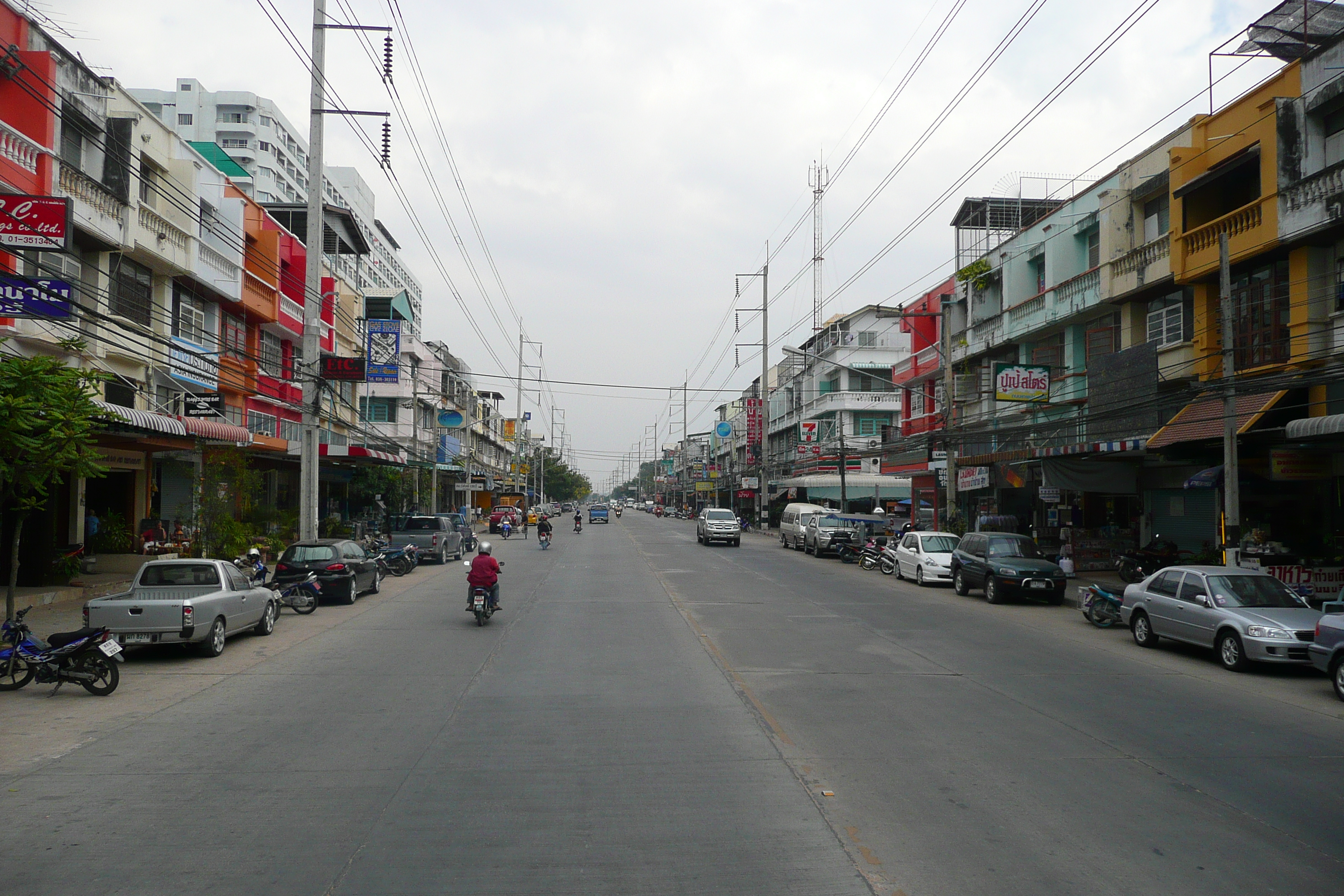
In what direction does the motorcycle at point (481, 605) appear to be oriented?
away from the camera

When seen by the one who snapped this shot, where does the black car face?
facing away from the viewer and to the right of the viewer

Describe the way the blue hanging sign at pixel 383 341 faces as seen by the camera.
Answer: facing the viewer

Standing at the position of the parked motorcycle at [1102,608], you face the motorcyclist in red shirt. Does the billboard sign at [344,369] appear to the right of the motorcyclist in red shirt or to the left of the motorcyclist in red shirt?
right

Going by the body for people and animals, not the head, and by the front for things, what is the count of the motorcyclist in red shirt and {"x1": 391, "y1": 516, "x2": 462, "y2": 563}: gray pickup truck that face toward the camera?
0

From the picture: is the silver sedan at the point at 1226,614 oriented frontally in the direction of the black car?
no

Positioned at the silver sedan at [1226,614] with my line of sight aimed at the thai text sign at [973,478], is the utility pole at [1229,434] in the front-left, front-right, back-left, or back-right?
front-right

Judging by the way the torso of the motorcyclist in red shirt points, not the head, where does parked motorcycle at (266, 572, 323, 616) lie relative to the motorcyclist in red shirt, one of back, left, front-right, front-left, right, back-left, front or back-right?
front-left

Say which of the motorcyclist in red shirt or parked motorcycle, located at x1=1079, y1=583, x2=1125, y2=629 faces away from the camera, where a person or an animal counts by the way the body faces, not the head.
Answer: the motorcyclist in red shirt

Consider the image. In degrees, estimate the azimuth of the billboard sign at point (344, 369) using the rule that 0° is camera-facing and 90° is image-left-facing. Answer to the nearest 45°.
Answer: approximately 0°

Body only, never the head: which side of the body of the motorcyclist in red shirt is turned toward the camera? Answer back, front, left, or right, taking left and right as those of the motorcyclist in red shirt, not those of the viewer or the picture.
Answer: back

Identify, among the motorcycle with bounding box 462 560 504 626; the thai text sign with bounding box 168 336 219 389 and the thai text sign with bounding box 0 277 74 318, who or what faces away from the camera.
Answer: the motorcycle

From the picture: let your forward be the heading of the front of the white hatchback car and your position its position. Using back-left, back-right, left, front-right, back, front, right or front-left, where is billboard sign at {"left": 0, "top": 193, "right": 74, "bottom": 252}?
right

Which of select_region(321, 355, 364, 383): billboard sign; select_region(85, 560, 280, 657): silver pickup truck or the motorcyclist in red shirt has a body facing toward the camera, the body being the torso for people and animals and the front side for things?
the billboard sign

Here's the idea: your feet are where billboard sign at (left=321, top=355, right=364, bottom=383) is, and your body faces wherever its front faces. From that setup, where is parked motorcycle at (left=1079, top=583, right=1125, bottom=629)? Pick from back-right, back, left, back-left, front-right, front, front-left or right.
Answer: front-left

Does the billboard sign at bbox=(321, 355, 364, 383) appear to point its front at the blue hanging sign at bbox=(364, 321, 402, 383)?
no

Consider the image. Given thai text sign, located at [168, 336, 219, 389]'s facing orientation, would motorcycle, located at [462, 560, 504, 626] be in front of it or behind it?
in front

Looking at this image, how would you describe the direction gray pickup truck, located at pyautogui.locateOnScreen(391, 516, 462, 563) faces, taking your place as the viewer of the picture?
facing away from the viewer and to the right of the viewer

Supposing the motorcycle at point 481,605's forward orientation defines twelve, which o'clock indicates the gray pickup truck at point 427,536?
The gray pickup truck is roughly at 12 o'clock from the motorcycle.

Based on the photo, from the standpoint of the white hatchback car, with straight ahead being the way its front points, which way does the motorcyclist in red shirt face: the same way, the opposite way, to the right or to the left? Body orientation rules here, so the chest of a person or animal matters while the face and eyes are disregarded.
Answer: the opposite way

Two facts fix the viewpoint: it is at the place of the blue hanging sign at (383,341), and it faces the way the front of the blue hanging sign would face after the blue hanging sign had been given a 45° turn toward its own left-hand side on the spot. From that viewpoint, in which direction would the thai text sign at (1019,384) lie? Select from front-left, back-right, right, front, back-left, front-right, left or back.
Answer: front

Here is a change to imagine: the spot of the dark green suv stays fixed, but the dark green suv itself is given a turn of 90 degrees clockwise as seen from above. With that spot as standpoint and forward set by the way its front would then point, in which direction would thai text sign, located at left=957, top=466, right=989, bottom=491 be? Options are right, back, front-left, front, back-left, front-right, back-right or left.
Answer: back-right

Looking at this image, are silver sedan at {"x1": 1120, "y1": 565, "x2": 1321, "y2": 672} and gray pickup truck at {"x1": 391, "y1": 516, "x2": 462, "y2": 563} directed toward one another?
no

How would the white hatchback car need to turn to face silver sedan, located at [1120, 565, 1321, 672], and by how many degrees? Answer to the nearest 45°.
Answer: approximately 45° to its right
